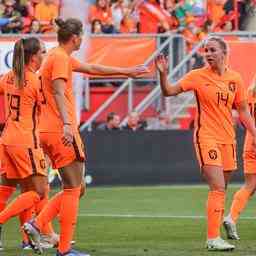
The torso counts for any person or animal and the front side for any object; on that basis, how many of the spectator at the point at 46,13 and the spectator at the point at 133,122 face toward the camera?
2

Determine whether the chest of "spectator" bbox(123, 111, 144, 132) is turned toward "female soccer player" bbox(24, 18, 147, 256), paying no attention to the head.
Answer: yes

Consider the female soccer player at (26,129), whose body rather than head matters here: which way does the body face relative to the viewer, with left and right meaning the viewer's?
facing away from the viewer and to the right of the viewer

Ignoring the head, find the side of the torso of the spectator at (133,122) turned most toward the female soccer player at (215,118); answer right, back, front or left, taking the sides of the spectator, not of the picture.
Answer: front

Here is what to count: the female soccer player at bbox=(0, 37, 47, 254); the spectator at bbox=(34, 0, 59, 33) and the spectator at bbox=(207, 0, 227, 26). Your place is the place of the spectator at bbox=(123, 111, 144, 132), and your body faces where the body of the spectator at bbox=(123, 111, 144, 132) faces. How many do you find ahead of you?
1

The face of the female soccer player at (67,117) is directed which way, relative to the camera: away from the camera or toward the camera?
away from the camera

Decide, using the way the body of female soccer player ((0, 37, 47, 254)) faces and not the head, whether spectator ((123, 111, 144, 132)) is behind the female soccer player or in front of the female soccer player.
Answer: in front

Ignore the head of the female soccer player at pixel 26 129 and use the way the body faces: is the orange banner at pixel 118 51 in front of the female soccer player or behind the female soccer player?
in front

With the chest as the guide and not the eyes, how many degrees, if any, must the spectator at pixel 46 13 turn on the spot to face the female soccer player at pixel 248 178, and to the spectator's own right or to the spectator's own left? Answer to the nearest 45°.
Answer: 0° — they already face them

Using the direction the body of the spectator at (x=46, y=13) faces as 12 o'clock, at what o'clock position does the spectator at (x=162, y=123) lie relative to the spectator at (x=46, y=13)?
the spectator at (x=162, y=123) is roughly at 10 o'clock from the spectator at (x=46, y=13).
